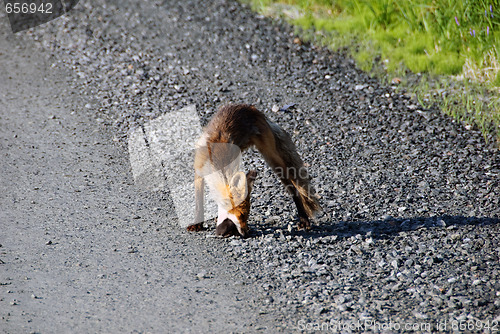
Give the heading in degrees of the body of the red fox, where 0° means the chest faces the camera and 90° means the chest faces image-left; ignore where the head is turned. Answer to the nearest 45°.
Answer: approximately 45°
